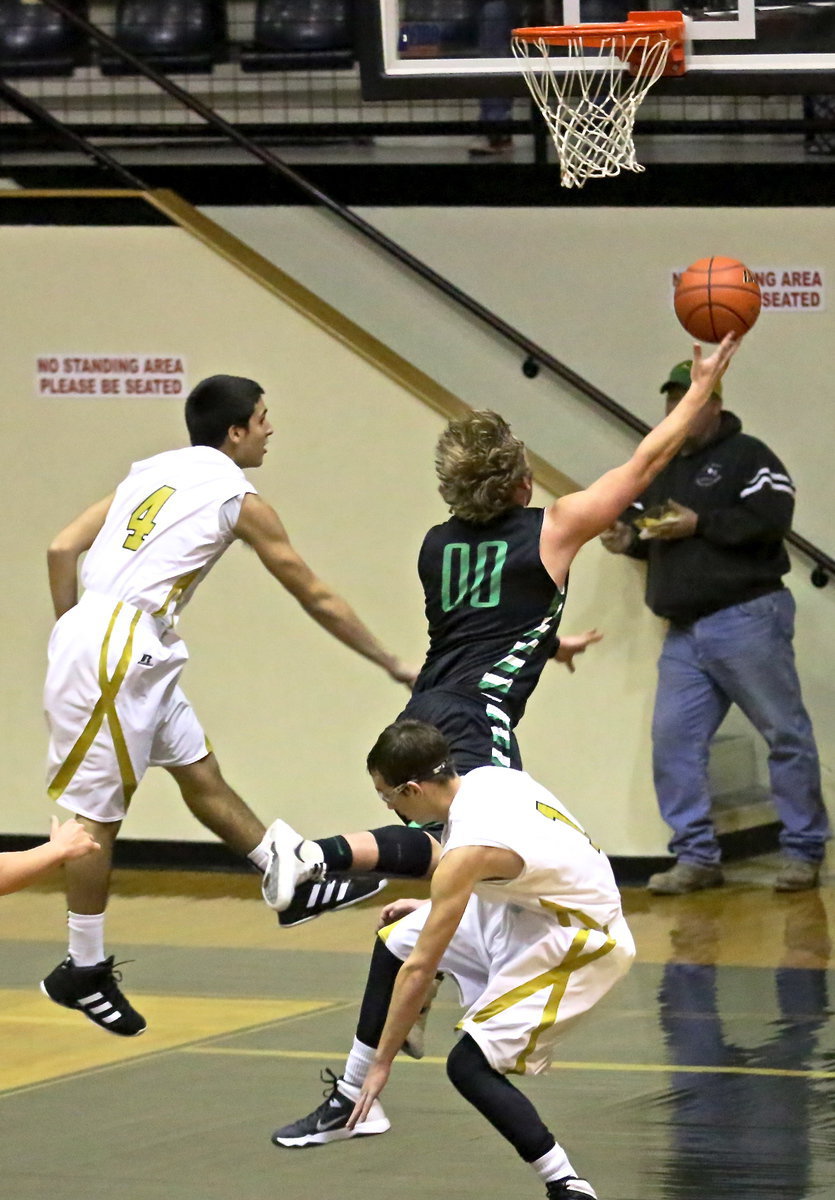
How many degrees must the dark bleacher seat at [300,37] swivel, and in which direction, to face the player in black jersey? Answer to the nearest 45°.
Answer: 0° — it already faces them

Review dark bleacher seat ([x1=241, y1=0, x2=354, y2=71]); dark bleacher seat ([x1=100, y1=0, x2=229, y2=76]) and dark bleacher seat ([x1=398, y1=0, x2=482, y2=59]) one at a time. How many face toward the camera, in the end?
3

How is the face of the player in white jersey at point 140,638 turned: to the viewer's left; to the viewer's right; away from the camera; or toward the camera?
to the viewer's right

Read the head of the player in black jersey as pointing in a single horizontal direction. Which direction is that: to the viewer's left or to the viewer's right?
to the viewer's right

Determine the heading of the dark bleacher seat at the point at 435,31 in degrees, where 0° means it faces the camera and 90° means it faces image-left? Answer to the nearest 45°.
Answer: approximately 0°

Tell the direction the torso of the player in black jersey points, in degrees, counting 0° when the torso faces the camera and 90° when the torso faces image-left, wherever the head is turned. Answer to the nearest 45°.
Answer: approximately 225°

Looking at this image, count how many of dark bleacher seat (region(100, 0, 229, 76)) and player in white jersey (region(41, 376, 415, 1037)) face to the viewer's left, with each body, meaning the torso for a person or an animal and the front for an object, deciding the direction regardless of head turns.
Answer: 0

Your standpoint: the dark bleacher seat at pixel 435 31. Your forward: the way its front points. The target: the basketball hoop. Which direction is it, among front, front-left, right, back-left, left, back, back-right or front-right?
front-left
